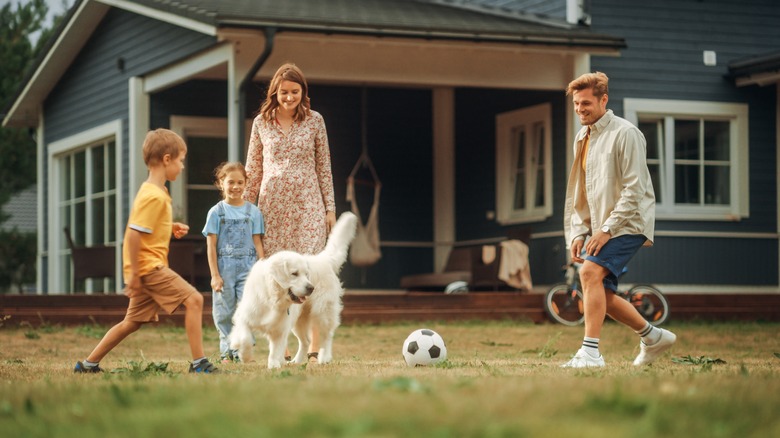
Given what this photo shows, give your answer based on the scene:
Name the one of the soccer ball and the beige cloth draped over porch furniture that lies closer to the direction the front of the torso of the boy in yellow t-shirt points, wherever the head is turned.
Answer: the soccer ball

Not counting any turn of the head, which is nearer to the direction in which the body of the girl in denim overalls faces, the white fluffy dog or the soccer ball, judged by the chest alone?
the white fluffy dog

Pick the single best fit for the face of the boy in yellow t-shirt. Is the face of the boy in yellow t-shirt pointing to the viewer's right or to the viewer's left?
to the viewer's right

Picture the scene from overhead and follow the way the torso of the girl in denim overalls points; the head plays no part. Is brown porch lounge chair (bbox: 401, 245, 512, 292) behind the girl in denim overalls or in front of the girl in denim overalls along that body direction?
behind

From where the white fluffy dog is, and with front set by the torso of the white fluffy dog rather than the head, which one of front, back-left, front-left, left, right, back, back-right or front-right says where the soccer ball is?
back-left
